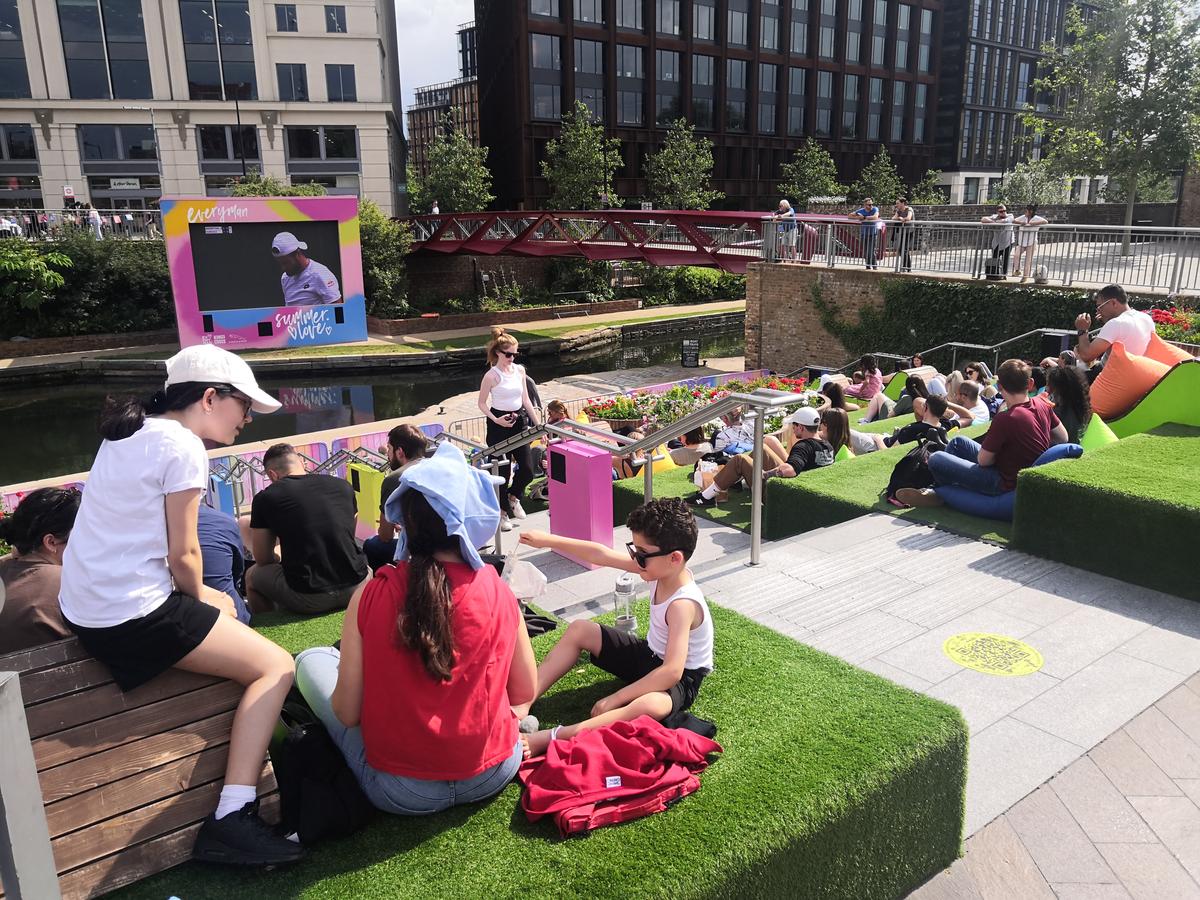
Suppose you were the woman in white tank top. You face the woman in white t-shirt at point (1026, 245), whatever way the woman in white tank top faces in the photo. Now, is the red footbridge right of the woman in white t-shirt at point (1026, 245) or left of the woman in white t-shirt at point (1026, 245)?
left

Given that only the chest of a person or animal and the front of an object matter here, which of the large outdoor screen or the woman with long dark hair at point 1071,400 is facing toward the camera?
the large outdoor screen

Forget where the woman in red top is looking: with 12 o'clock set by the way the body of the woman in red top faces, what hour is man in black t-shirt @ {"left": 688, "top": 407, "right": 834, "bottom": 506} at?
The man in black t-shirt is roughly at 1 o'clock from the woman in red top.

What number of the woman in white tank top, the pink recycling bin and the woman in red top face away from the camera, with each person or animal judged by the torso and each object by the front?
1

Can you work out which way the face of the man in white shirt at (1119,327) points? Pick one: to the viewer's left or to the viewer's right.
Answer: to the viewer's left

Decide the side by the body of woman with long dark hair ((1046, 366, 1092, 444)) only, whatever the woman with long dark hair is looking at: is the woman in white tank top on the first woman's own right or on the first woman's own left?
on the first woman's own left

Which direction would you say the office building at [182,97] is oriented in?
toward the camera

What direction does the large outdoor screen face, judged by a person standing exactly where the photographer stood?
facing the viewer

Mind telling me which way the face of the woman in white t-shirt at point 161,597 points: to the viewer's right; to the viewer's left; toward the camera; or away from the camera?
to the viewer's right

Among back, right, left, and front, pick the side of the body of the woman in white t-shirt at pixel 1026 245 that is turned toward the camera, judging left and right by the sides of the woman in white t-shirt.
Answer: front

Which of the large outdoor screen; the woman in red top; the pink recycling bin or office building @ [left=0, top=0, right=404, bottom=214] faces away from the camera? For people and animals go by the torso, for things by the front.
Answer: the woman in red top

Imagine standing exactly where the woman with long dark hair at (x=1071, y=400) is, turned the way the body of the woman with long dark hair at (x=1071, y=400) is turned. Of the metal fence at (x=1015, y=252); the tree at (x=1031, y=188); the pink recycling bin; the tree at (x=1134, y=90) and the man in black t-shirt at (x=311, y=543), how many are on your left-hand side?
2

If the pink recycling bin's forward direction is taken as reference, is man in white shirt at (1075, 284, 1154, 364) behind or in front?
behind

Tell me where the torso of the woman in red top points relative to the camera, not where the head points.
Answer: away from the camera

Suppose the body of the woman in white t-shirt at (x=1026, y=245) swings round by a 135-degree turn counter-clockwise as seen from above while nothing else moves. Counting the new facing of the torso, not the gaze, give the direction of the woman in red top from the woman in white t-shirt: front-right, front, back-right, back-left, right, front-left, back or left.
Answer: back-right

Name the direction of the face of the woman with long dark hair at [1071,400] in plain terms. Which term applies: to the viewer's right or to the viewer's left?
to the viewer's left

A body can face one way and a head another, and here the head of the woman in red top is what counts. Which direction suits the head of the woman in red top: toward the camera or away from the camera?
away from the camera

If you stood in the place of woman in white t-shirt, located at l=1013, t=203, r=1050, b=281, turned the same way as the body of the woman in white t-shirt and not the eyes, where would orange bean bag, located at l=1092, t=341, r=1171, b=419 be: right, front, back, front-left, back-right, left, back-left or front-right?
front

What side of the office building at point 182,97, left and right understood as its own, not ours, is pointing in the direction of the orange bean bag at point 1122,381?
front
